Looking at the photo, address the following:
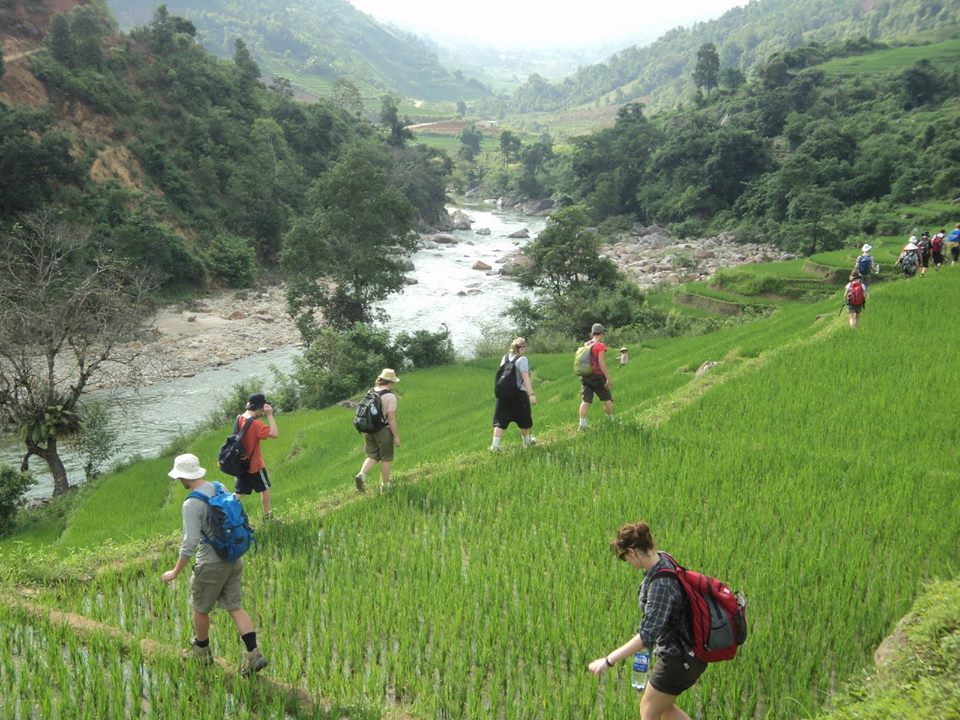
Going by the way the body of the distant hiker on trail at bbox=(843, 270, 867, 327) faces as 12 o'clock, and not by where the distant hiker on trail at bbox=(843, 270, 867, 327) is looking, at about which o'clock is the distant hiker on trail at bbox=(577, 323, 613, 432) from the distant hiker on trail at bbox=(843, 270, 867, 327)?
the distant hiker on trail at bbox=(577, 323, 613, 432) is roughly at 7 o'clock from the distant hiker on trail at bbox=(843, 270, 867, 327).

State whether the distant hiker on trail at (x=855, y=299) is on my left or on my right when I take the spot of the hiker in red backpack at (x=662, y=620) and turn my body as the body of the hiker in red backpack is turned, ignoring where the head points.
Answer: on my right

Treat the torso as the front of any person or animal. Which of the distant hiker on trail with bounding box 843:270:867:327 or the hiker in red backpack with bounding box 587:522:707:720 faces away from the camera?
the distant hiker on trail

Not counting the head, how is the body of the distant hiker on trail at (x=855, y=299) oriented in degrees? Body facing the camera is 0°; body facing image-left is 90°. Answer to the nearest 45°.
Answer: approximately 180°

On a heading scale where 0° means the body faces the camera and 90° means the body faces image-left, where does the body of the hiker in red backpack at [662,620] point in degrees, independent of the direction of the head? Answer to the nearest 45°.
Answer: approximately 90°

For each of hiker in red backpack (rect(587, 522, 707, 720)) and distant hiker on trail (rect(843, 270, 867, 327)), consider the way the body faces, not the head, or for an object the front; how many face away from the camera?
1

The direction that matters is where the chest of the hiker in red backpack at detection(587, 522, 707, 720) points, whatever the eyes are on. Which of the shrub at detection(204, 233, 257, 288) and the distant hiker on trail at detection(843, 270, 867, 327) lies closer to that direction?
the shrub
